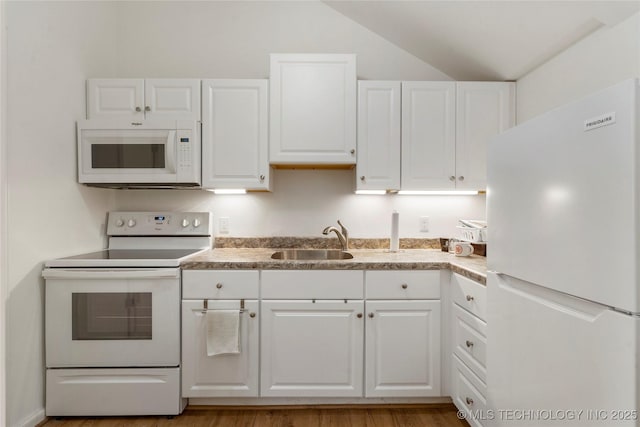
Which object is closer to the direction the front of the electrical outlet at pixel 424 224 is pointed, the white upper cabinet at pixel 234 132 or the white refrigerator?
the white refrigerator

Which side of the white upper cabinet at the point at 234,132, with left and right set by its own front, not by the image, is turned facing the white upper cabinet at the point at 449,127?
left

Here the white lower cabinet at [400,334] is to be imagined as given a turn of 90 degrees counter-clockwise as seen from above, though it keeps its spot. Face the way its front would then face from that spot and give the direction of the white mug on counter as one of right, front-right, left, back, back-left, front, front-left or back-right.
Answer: front-left

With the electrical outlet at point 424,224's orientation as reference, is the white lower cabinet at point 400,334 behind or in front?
in front
